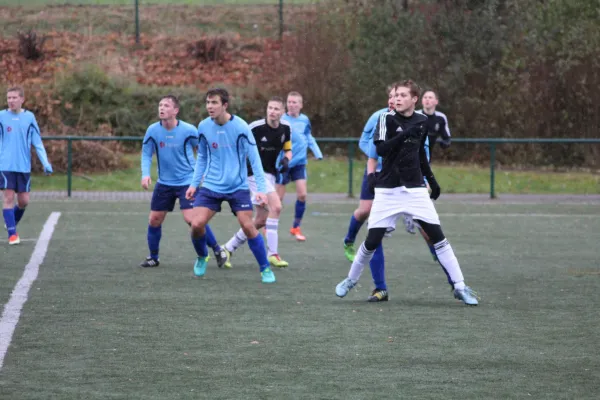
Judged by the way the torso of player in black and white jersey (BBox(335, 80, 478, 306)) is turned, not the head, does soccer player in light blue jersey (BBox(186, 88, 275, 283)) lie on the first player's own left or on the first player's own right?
on the first player's own right

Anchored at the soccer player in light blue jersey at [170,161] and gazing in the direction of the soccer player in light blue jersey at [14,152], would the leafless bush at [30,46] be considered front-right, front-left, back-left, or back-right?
front-right

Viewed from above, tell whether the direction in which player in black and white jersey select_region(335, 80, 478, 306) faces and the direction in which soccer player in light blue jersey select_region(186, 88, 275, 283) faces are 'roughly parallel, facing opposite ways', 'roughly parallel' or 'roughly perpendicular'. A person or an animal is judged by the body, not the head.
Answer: roughly parallel

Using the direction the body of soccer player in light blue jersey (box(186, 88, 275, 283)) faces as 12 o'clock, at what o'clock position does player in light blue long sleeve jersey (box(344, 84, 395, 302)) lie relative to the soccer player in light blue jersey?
The player in light blue long sleeve jersey is roughly at 9 o'clock from the soccer player in light blue jersey.

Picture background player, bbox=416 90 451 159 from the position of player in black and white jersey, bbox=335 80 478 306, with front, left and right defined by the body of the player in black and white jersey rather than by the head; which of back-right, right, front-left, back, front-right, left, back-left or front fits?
back

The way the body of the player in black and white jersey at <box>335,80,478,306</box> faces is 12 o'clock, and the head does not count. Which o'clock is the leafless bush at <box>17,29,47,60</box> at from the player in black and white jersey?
The leafless bush is roughly at 5 o'clock from the player in black and white jersey.

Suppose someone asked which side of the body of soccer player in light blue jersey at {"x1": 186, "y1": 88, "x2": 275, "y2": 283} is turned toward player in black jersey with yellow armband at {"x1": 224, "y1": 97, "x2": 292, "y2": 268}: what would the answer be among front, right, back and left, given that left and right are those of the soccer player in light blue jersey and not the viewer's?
back

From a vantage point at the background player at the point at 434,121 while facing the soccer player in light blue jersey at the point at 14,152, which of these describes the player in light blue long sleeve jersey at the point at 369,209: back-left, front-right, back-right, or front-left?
front-left

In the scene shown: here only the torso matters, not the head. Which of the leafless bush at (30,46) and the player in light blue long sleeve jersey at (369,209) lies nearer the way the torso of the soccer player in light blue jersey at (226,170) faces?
the player in light blue long sleeve jersey

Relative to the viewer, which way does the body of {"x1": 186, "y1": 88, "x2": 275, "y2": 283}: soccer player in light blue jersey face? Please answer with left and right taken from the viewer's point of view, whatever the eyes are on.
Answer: facing the viewer

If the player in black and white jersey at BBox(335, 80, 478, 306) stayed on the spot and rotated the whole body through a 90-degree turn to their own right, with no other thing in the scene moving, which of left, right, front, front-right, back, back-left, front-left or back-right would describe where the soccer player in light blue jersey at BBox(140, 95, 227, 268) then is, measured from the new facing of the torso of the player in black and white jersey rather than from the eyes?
front-right

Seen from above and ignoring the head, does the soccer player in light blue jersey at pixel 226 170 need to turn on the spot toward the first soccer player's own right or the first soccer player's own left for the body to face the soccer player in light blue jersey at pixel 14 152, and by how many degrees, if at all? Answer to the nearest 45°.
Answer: approximately 135° to the first soccer player's own right

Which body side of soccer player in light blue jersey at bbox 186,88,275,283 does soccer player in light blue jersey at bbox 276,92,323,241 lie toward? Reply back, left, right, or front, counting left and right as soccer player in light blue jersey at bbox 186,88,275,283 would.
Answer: back

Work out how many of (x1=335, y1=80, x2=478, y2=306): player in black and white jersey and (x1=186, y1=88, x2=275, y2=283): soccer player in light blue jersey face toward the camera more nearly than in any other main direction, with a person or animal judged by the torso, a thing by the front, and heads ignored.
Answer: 2

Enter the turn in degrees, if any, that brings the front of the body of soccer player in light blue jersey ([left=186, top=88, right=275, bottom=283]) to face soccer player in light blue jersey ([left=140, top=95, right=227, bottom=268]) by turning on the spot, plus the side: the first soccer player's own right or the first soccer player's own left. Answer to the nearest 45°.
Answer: approximately 135° to the first soccer player's own right
